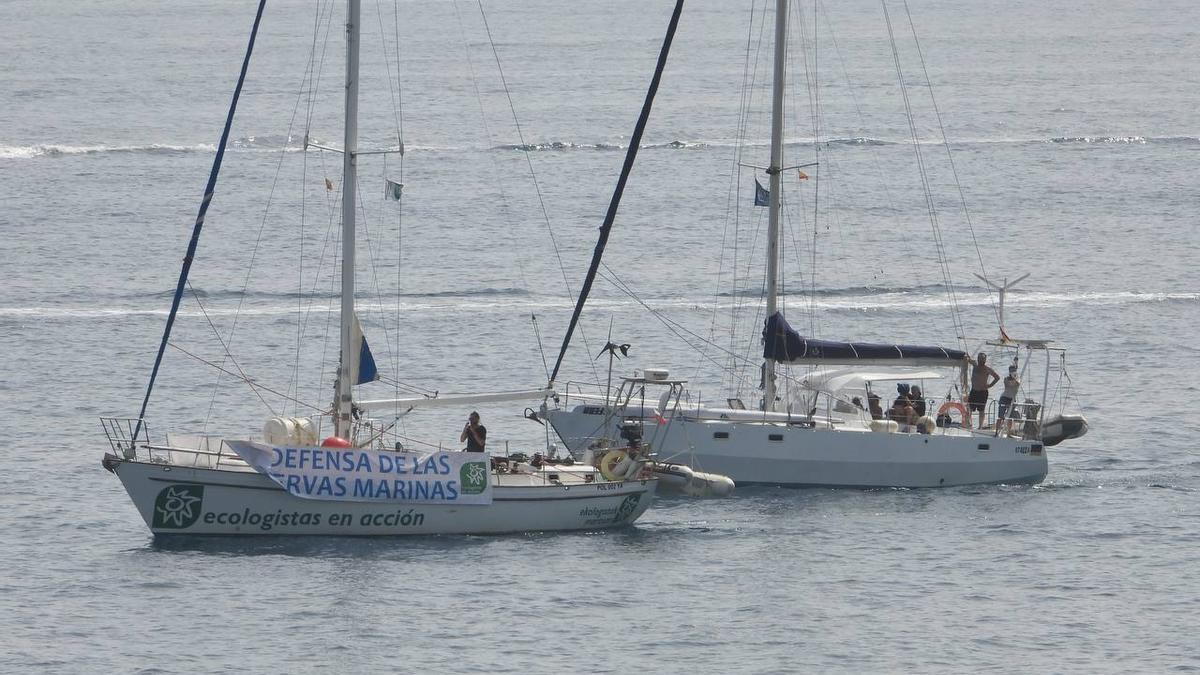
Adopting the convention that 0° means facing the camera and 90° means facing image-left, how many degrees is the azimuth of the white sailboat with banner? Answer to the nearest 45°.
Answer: approximately 90°
